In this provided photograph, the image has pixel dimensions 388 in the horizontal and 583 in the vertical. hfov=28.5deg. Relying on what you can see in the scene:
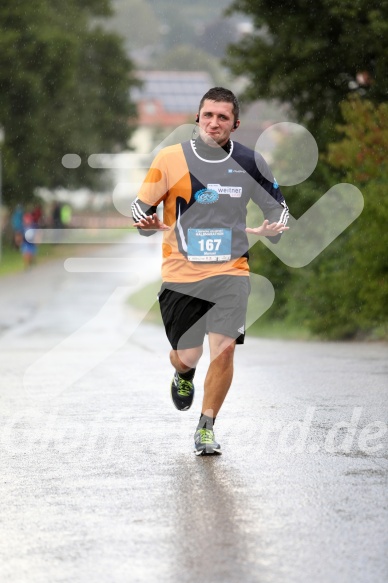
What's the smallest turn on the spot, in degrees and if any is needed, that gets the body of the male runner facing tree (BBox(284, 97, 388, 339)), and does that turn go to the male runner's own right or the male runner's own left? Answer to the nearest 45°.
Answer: approximately 180°

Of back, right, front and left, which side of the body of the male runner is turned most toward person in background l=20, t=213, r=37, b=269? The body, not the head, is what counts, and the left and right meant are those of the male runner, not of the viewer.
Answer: back
